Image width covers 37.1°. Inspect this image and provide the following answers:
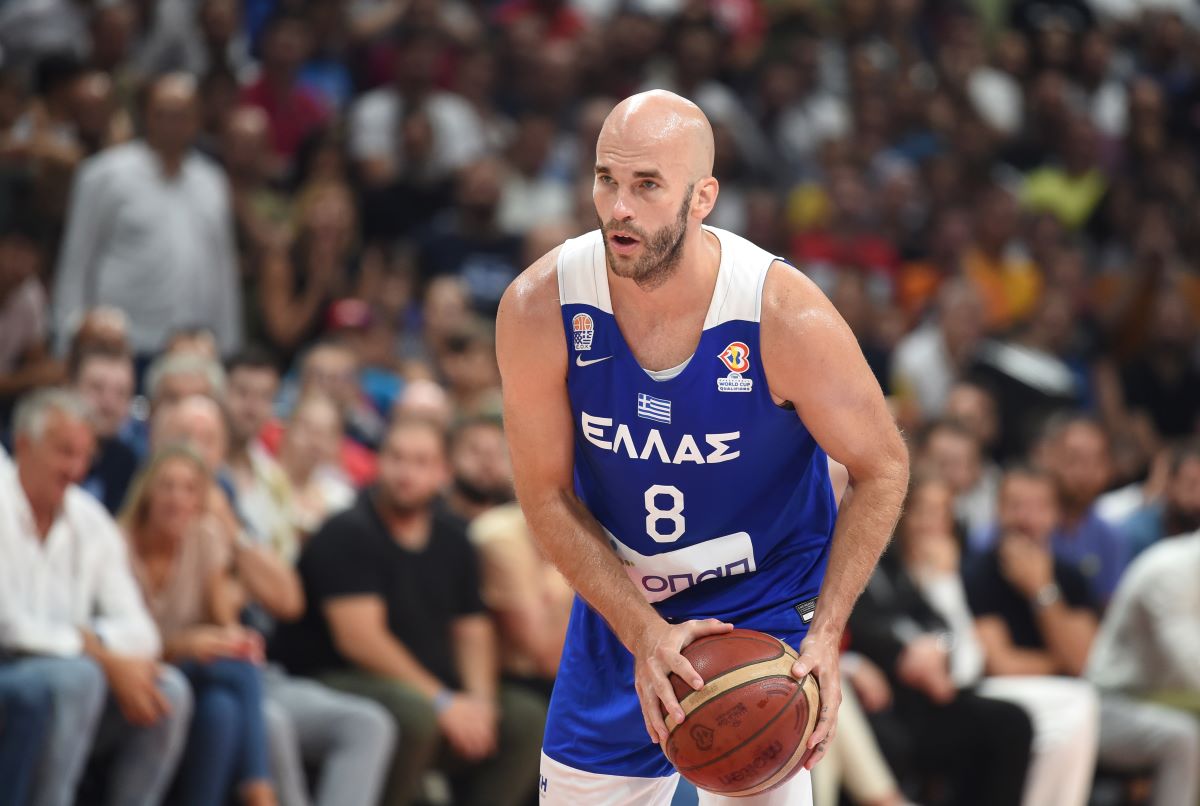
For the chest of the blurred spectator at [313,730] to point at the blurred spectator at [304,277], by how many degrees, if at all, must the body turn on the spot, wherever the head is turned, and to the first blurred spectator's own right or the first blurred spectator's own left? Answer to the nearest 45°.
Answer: approximately 135° to the first blurred spectator's own left

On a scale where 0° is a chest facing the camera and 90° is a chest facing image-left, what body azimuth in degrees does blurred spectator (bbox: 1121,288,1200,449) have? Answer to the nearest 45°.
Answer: approximately 0°
